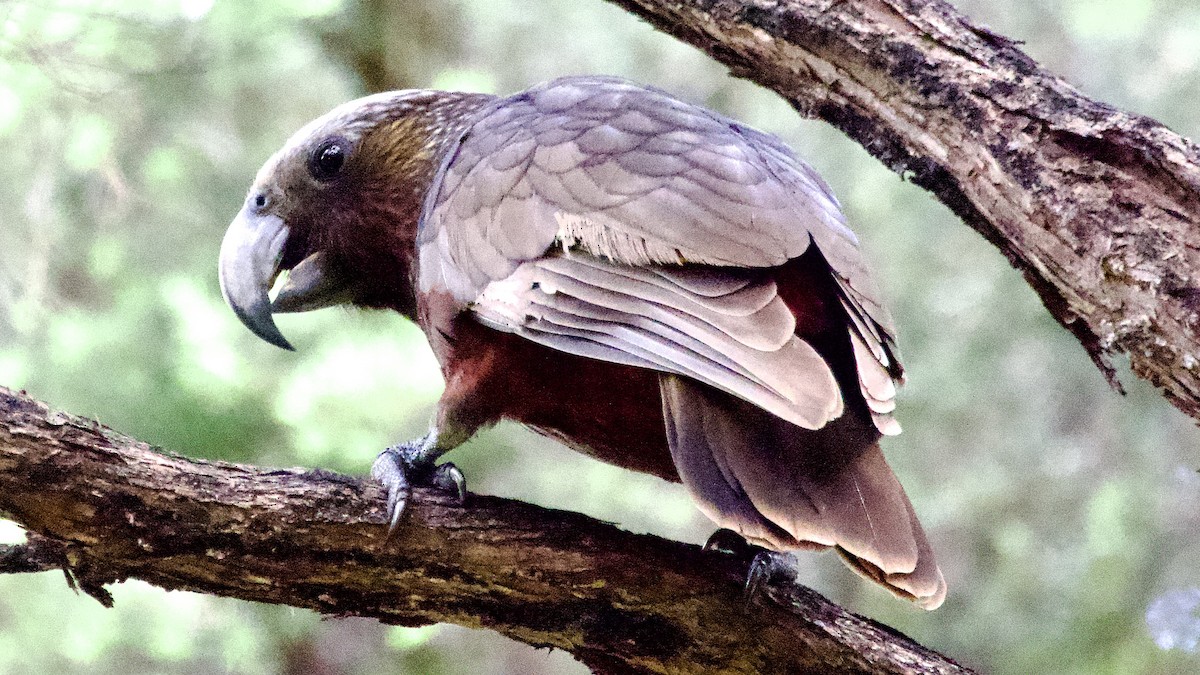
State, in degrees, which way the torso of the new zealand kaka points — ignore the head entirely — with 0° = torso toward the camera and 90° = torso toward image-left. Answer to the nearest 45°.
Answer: approximately 90°

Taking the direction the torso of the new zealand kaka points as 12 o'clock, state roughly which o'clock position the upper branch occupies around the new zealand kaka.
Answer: The upper branch is roughly at 5 o'clock from the new zealand kaka.
